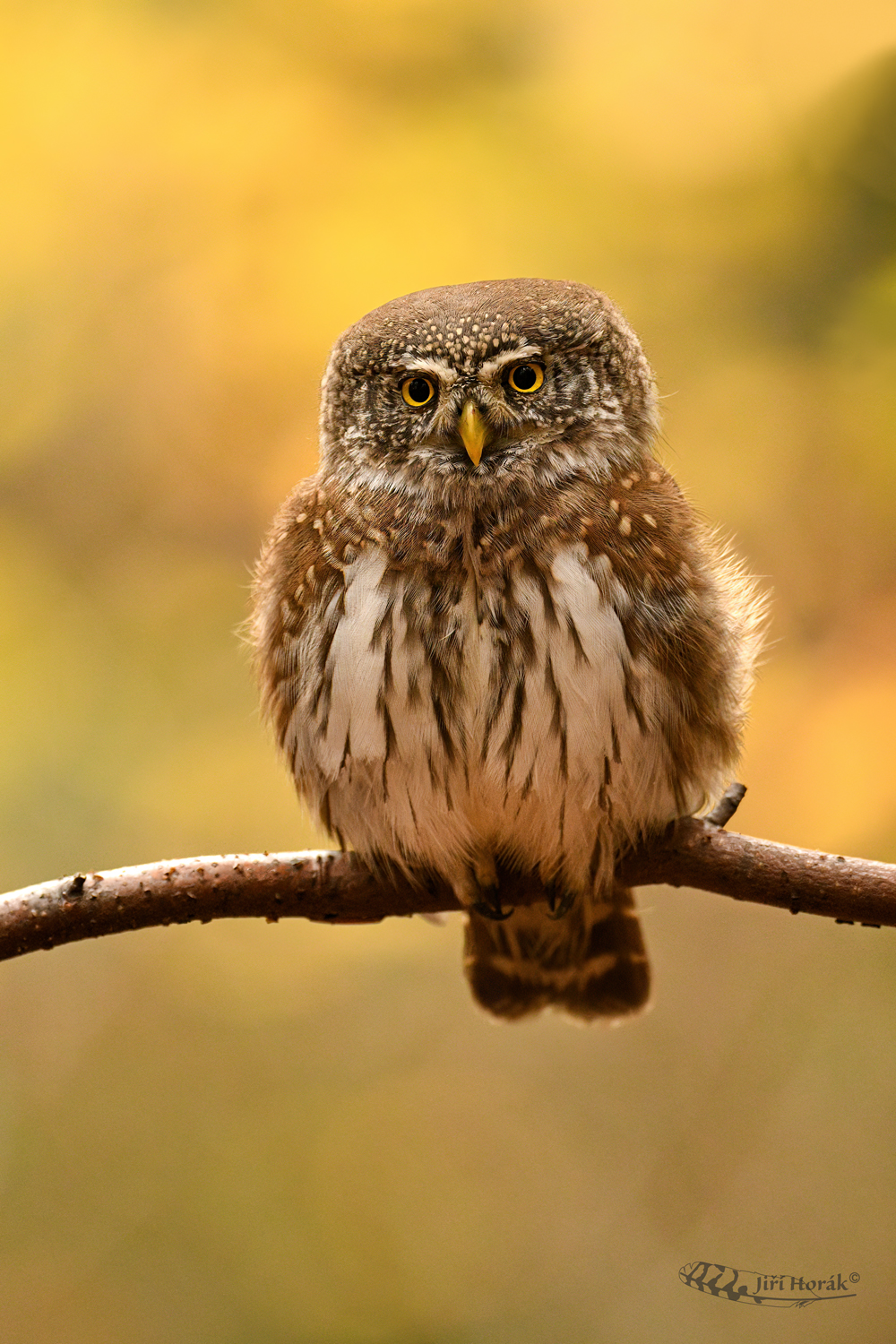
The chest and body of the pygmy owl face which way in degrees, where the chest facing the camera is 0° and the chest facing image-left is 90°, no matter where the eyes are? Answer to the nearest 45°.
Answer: approximately 0°
